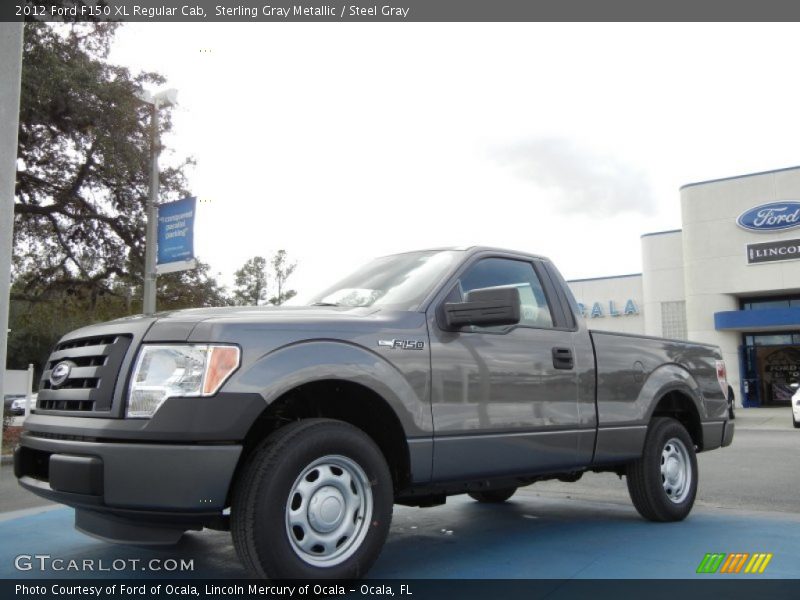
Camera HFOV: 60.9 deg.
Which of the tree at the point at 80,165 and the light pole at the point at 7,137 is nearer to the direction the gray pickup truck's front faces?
the light pole

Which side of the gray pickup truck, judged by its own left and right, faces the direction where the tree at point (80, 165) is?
right

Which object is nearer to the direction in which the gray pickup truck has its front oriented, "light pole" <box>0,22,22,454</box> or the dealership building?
the light pole

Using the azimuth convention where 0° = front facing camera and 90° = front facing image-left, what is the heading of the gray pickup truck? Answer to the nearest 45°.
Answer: approximately 45°

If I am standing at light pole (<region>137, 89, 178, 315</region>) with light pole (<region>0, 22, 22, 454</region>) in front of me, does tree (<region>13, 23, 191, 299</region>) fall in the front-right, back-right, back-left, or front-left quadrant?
back-right

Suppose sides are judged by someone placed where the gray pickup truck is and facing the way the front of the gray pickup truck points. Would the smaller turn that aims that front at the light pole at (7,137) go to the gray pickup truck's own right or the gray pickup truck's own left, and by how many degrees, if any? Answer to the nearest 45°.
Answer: approximately 90° to the gray pickup truck's own right

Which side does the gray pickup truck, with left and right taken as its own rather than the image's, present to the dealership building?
back
